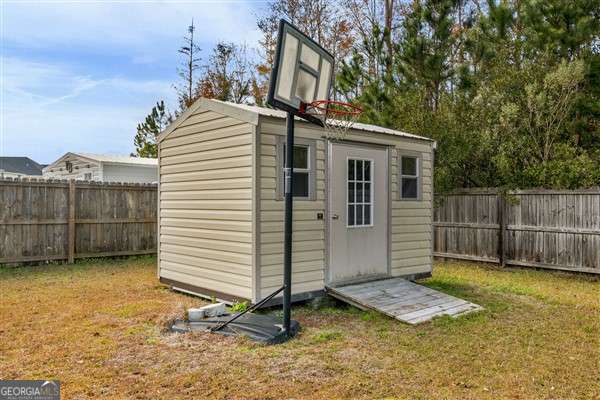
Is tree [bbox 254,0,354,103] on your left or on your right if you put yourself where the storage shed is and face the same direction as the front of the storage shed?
on your left

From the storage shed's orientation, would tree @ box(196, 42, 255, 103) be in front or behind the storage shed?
behind

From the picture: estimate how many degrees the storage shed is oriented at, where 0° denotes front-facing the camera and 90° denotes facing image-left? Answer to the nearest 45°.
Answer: approximately 315°

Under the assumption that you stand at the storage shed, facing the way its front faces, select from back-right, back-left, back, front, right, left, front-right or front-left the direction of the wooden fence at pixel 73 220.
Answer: back

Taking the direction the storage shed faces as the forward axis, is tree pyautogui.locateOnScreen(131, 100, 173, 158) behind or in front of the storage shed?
behind

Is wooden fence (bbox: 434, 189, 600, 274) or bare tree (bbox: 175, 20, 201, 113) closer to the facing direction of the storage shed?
the wooden fence

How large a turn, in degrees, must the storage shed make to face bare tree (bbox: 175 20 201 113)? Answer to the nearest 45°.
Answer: approximately 135° to its left

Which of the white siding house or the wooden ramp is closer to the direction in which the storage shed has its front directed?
the wooden ramp

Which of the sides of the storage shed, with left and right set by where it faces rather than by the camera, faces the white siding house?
back

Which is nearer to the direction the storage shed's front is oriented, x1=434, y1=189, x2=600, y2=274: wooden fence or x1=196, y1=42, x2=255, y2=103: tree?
the wooden fence

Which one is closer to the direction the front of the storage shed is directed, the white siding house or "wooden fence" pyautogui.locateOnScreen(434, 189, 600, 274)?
the wooden fence

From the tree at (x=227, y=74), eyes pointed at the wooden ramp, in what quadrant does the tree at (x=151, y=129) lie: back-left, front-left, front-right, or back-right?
back-right

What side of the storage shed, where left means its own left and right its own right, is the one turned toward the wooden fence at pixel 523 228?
left

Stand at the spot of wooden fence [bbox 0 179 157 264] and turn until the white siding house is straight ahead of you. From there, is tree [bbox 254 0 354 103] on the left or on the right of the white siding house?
right
